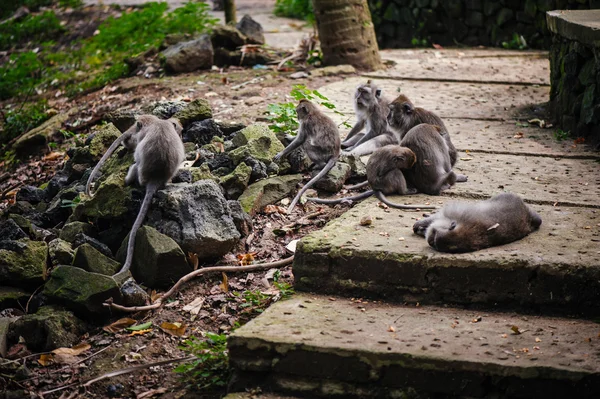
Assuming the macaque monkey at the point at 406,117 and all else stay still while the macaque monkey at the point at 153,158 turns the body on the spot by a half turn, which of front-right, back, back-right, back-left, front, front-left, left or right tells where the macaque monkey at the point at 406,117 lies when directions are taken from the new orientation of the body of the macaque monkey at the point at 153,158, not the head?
left

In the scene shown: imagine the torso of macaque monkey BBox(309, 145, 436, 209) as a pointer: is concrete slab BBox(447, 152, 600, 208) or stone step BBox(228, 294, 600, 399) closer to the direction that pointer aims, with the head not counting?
the concrete slab

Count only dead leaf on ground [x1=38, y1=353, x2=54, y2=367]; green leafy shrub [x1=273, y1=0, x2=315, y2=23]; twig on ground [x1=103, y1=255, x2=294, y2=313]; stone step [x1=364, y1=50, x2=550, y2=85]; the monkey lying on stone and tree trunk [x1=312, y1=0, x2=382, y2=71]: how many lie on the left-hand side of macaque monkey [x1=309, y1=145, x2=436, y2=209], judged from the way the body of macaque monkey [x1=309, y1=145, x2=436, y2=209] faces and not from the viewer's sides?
3

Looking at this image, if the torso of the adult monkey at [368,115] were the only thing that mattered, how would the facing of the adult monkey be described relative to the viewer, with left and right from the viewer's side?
facing the viewer and to the left of the viewer

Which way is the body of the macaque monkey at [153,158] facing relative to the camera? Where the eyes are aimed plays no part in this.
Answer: away from the camera

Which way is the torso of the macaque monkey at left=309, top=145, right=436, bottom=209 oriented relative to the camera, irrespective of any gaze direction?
to the viewer's right

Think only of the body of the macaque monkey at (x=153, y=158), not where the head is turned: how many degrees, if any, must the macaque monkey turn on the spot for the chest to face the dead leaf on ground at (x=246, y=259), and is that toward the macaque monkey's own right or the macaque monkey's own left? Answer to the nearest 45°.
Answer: approximately 135° to the macaque monkey's own right

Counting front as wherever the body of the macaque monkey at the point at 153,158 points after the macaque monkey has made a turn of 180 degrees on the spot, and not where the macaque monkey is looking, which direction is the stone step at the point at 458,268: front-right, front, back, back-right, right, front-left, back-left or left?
front-left

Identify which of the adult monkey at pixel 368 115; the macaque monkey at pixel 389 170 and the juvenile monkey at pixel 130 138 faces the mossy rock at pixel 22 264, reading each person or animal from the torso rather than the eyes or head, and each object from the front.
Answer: the adult monkey at pixel 368 115

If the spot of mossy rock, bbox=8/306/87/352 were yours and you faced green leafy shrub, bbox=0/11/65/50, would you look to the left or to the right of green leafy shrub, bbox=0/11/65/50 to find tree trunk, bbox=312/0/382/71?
right

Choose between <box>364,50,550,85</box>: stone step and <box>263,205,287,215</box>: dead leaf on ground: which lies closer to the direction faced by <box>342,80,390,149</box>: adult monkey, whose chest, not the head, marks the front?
the dead leaf on ground
